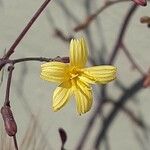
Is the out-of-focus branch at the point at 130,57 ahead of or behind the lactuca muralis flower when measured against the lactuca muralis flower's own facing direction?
behind

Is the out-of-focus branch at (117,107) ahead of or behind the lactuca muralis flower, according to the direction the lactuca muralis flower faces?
behind

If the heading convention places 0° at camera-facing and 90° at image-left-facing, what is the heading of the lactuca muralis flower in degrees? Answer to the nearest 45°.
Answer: approximately 0°
